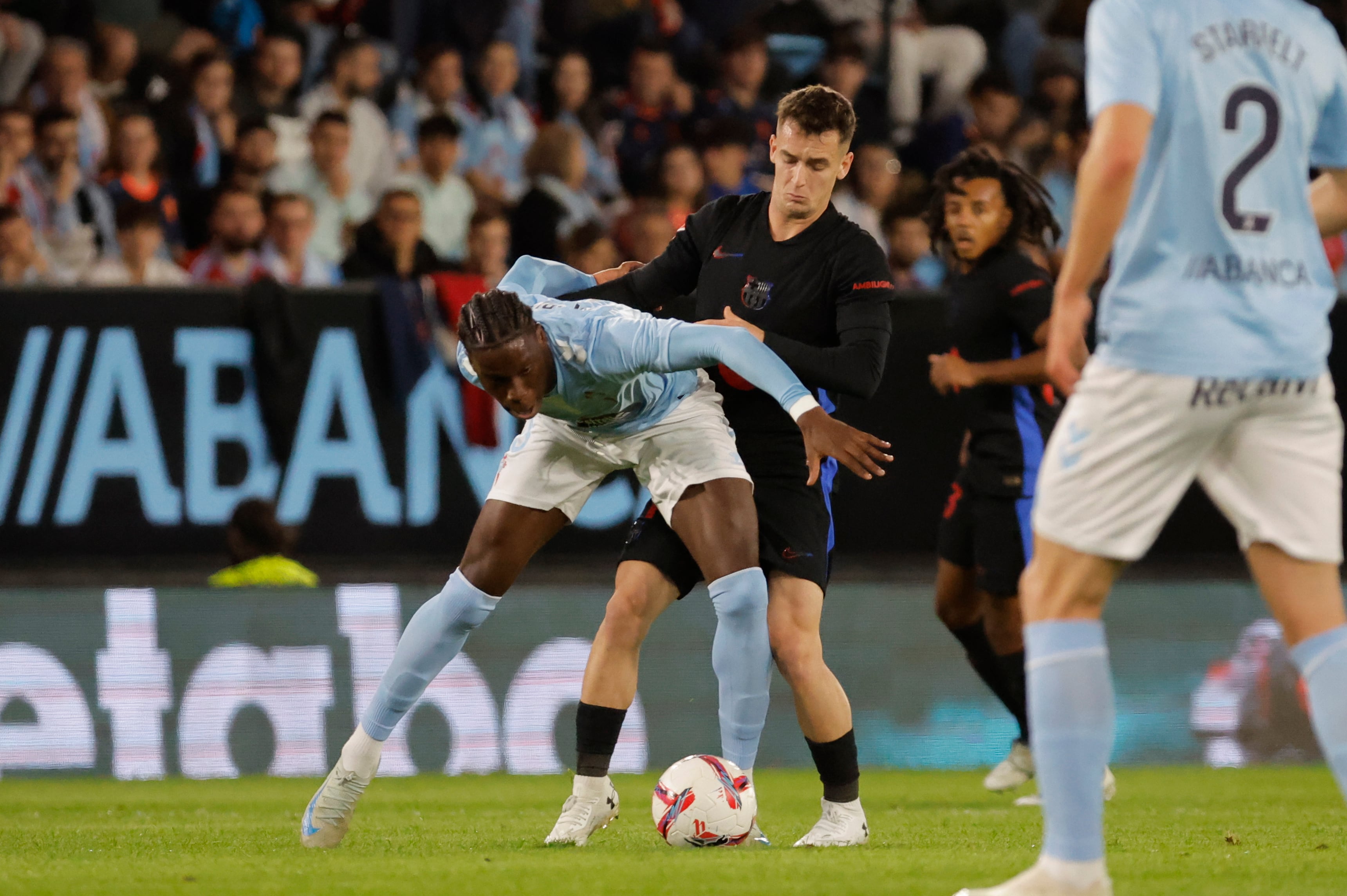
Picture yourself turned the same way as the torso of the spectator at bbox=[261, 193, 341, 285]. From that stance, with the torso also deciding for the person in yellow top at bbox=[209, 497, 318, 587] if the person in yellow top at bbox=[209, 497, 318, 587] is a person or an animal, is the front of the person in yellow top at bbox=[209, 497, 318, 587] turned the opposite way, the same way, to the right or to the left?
the opposite way

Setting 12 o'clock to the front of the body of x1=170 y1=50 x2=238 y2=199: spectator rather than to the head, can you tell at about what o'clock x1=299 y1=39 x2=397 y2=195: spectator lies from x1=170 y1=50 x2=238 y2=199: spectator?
x1=299 y1=39 x2=397 y2=195: spectator is roughly at 10 o'clock from x1=170 y1=50 x2=238 y2=199: spectator.

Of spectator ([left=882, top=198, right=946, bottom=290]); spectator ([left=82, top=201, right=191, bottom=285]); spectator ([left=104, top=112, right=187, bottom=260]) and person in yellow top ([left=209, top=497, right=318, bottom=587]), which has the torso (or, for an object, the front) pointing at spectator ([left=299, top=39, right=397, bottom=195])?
person in yellow top ([left=209, top=497, right=318, bottom=587])

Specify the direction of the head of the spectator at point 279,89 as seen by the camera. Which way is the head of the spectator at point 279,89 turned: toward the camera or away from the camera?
toward the camera

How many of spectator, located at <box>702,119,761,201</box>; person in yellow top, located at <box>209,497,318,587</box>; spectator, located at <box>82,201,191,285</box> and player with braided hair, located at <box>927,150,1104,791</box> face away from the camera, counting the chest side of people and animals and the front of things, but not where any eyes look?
1

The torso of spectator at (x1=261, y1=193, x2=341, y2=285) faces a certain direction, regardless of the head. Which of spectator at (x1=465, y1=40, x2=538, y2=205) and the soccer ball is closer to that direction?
the soccer ball

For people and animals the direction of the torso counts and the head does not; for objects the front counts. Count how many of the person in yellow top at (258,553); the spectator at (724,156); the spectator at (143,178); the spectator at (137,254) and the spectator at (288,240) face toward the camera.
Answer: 4

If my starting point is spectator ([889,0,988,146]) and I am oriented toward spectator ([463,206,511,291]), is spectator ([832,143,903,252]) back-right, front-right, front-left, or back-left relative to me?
front-left

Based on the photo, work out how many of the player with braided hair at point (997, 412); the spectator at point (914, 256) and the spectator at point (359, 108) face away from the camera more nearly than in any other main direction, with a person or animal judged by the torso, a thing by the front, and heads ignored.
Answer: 0

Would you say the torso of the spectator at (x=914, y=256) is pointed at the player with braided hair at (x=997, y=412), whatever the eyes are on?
yes

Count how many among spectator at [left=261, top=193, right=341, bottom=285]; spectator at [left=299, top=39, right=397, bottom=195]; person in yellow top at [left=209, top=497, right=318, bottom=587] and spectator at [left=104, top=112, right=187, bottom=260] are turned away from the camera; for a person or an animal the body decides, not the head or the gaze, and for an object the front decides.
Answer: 1

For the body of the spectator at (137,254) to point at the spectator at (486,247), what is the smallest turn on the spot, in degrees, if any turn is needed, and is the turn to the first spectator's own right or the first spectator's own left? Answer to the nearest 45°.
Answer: approximately 90° to the first spectator's own left

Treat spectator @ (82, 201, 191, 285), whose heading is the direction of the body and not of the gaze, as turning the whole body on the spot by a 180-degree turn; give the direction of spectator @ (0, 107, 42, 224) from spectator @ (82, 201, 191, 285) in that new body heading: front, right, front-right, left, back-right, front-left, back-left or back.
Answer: front-left

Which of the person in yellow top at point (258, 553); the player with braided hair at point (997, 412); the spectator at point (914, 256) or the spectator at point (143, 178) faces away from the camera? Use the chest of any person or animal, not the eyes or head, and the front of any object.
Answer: the person in yellow top at point (258, 553)
